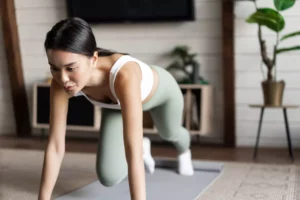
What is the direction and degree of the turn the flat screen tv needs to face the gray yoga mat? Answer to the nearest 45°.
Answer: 0° — it already faces it

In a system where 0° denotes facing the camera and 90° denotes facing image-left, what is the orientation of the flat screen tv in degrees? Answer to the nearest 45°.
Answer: approximately 0°

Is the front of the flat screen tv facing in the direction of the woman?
yes

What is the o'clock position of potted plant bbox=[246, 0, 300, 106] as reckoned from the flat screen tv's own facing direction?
The potted plant is roughly at 10 o'clock from the flat screen tv.

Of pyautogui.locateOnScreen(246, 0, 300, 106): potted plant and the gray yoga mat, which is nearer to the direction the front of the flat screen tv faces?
the gray yoga mat
